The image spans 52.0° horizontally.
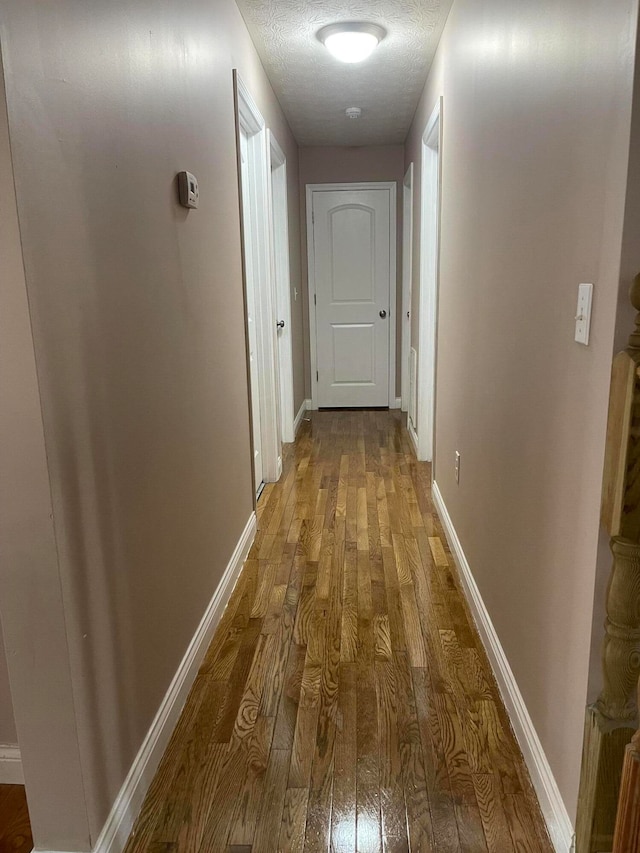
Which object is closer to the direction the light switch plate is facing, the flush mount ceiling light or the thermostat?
the thermostat

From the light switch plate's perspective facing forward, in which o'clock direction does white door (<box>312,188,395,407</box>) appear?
The white door is roughly at 2 o'clock from the light switch plate.

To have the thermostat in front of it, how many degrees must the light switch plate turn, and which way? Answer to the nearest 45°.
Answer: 0° — it already faces it

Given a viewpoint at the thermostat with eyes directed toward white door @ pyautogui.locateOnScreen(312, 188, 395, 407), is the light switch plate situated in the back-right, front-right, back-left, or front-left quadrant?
back-right

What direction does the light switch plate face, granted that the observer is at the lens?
facing to the left of the viewer

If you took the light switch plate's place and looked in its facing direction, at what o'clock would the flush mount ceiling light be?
The flush mount ceiling light is roughly at 2 o'clock from the light switch plate.
